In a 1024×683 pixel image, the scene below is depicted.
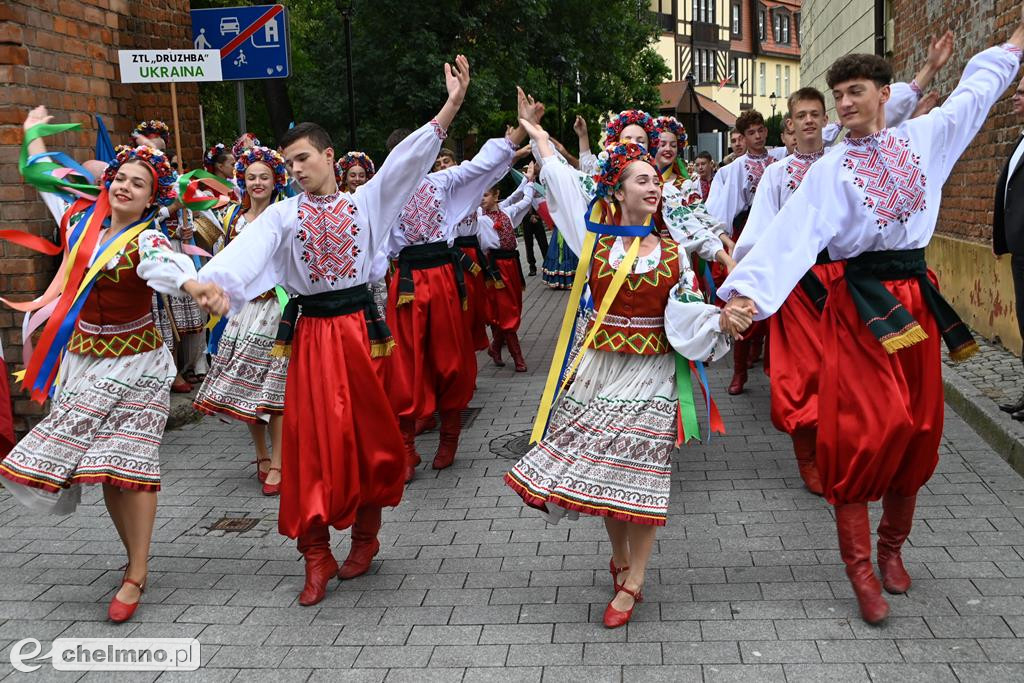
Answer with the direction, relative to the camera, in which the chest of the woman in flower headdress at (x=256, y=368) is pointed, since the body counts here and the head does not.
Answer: toward the camera

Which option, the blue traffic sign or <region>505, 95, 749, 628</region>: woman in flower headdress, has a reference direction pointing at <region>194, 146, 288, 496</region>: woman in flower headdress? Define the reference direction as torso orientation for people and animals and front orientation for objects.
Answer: the blue traffic sign

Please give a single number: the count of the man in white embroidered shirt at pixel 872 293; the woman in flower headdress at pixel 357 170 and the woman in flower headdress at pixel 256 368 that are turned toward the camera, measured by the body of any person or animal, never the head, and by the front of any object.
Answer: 3

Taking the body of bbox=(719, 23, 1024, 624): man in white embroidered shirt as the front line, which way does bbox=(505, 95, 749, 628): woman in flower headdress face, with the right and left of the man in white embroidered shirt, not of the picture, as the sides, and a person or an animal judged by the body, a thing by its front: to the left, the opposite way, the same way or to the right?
the same way

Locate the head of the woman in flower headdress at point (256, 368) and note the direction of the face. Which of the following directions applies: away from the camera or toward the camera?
toward the camera

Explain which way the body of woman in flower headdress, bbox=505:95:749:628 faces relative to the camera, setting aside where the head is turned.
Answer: toward the camera

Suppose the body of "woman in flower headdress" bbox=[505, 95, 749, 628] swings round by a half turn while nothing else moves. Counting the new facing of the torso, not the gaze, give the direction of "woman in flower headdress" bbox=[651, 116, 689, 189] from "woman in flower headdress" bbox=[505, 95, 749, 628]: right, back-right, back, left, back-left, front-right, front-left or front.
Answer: front

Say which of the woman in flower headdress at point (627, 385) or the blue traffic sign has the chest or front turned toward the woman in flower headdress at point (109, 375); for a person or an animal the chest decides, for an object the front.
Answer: the blue traffic sign

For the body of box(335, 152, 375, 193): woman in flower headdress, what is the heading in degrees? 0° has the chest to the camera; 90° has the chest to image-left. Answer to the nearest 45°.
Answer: approximately 0°

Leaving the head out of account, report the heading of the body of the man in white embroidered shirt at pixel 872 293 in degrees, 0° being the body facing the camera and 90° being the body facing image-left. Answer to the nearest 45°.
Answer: approximately 0°

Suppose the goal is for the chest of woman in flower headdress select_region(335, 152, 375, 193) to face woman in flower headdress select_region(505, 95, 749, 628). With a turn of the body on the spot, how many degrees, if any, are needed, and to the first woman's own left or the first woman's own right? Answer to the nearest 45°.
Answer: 0° — they already face them

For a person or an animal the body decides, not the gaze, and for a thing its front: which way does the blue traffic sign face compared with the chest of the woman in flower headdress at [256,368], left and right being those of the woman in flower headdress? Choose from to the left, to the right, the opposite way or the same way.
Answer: the same way

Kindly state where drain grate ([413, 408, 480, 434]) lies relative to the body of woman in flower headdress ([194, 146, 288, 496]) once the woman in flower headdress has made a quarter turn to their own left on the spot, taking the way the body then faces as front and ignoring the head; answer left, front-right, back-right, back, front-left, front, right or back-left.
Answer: front-left

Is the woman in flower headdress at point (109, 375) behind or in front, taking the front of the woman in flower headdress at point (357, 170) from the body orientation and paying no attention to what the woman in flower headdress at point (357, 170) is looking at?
in front

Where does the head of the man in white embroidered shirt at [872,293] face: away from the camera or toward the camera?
toward the camera

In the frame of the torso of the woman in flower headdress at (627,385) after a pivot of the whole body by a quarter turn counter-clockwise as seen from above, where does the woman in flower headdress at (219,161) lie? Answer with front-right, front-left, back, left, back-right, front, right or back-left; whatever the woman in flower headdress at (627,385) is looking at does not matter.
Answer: back-left

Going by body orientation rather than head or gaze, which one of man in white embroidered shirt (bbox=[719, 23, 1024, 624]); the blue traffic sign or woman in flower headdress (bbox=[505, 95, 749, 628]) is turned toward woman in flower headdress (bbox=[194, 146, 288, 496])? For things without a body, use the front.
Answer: the blue traffic sign

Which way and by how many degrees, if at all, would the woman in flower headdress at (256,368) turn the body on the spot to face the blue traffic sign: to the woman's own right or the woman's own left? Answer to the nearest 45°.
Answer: approximately 180°

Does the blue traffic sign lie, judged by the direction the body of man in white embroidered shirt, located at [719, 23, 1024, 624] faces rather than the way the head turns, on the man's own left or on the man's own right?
on the man's own right
